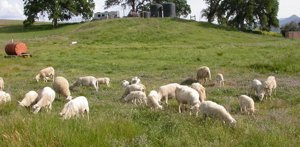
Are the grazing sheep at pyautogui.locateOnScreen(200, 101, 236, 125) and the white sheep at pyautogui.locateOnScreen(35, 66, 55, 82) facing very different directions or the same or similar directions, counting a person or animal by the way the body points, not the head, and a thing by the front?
very different directions

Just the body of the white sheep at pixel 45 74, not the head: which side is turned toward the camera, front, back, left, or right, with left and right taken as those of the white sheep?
left

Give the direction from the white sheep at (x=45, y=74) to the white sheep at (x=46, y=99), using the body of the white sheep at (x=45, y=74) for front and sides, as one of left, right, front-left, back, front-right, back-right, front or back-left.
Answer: left

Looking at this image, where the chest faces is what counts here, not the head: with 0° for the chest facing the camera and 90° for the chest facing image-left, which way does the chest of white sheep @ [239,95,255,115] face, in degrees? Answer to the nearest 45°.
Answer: approximately 315°

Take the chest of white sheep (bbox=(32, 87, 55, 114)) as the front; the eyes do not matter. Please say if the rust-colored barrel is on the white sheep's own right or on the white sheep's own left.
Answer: on the white sheep's own right

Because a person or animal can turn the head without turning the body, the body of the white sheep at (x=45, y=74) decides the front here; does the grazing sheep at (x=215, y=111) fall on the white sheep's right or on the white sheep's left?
on the white sheep's left

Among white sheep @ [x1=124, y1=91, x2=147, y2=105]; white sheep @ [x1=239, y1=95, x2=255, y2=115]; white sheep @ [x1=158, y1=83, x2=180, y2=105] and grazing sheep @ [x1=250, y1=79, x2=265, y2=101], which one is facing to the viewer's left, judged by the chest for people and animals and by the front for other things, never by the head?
white sheep @ [x1=124, y1=91, x2=147, y2=105]

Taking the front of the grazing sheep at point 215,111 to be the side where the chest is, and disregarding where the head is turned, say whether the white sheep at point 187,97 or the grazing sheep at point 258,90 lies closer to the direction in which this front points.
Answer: the grazing sheep

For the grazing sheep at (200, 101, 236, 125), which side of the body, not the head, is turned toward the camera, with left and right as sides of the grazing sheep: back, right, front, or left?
right

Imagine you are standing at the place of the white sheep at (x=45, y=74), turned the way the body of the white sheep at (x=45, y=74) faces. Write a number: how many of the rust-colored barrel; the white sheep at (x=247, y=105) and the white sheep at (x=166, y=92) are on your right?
1

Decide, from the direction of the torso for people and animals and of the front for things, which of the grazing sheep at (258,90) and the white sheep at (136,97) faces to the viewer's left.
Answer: the white sheep

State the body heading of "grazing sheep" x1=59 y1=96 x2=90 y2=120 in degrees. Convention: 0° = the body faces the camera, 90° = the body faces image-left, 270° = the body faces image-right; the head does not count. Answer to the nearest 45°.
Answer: approximately 90°

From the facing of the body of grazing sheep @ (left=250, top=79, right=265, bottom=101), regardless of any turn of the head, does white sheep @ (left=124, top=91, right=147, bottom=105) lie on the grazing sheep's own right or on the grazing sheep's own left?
on the grazing sheep's own right
